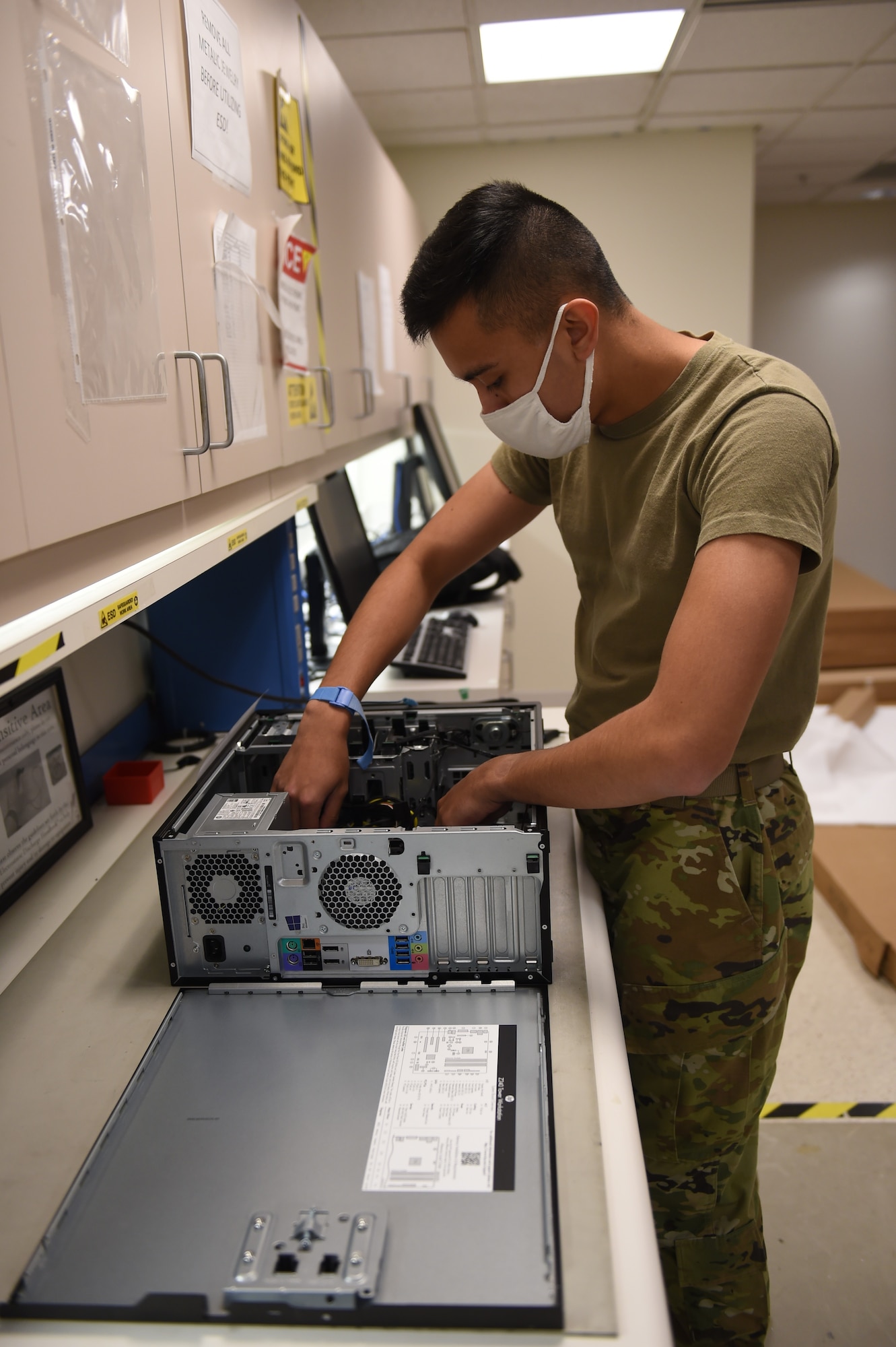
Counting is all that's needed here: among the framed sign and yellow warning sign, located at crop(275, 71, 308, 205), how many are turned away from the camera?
0

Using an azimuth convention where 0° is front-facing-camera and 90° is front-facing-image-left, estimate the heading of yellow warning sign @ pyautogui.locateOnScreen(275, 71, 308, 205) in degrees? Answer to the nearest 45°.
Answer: approximately 315°

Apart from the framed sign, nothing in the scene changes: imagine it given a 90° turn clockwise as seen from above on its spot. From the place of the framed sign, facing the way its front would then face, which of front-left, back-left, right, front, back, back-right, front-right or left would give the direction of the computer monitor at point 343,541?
back

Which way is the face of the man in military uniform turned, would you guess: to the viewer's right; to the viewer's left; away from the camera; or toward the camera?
to the viewer's left

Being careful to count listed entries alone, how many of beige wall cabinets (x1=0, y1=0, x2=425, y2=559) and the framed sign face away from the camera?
0

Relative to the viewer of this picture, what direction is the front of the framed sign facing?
facing the viewer and to the right of the viewer

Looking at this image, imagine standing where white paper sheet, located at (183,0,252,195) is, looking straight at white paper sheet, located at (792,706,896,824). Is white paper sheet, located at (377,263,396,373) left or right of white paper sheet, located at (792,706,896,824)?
left

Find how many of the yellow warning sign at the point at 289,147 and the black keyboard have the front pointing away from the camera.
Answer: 0

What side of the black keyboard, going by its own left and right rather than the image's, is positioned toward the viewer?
right

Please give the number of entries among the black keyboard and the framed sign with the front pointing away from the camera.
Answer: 0
